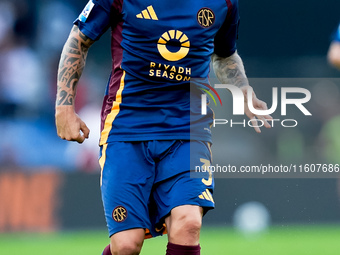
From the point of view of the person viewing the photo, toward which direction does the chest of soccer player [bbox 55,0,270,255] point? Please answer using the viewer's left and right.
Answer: facing the viewer
